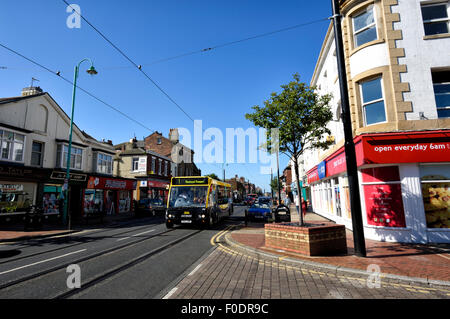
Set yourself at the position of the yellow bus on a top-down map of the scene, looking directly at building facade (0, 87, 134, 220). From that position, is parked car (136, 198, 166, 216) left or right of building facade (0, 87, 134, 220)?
right

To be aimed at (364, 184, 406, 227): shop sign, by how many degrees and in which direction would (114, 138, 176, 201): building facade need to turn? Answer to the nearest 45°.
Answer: approximately 45° to its right

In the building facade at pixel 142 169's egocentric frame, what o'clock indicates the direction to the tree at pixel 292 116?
The tree is roughly at 1 o'clock from the building facade.

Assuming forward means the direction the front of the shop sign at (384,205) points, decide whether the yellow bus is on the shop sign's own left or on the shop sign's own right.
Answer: on the shop sign's own right

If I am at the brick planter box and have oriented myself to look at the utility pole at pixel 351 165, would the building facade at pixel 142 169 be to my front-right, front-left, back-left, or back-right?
back-left

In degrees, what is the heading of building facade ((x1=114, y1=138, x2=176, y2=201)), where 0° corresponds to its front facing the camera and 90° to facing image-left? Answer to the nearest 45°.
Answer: approximately 315°

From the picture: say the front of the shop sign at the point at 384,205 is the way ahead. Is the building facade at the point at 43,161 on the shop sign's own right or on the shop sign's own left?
on the shop sign's own right

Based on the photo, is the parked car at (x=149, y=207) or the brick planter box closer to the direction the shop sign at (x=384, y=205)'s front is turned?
the brick planter box

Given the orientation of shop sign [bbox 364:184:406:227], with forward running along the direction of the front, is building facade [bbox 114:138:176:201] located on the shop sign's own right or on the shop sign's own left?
on the shop sign's own right
